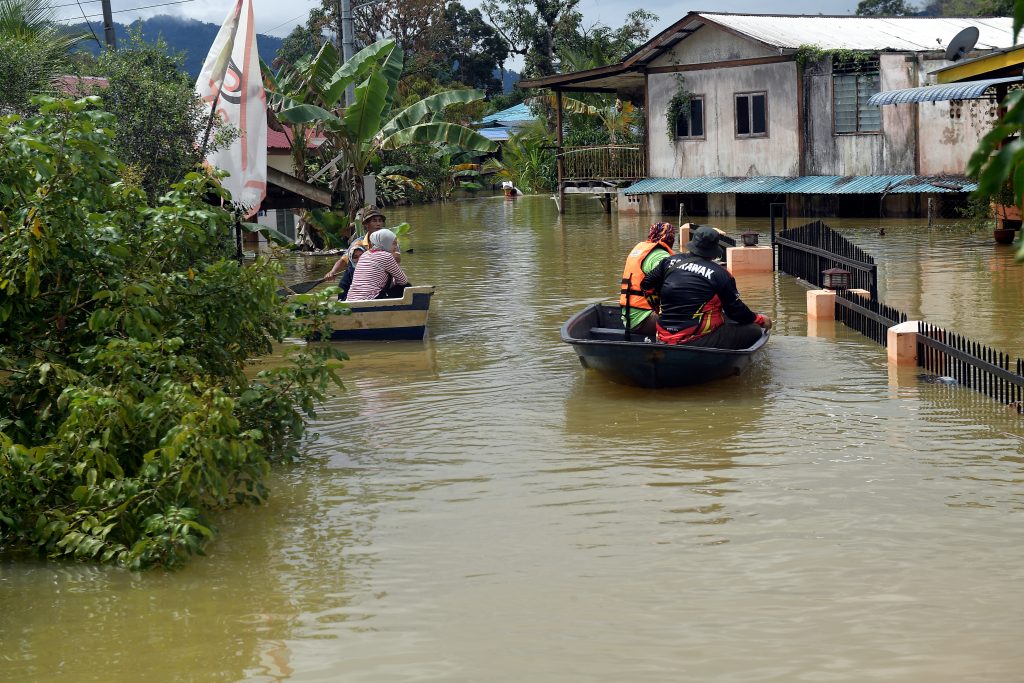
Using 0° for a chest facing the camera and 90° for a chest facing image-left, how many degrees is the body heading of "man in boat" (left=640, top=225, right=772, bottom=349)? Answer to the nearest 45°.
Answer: approximately 225°

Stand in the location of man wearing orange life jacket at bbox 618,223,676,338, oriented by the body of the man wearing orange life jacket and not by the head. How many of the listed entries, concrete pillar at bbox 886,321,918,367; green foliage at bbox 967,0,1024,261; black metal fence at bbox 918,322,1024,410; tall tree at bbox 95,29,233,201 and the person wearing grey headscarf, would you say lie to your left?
2

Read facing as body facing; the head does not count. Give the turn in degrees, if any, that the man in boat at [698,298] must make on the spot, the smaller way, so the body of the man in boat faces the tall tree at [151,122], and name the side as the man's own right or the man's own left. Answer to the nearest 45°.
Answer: approximately 90° to the man's own left

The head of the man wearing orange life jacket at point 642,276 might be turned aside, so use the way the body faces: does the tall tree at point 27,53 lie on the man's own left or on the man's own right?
on the man's own left

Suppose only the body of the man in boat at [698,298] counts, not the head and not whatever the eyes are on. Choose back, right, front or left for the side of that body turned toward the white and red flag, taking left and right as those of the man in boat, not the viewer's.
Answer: left

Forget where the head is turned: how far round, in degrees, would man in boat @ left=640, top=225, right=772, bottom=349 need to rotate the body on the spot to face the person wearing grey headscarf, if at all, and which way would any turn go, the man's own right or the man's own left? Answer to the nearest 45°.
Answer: approximately 90° to the man's own left

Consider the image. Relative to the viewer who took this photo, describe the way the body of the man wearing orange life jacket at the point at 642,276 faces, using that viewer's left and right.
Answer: facing away from the viewer and to the right of the viewer

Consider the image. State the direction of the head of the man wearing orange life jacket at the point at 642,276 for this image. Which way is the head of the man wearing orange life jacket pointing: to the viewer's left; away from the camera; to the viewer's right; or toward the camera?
away from the camera

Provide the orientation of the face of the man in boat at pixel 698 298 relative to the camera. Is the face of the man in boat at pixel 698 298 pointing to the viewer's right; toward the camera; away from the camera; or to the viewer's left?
away from the camera
